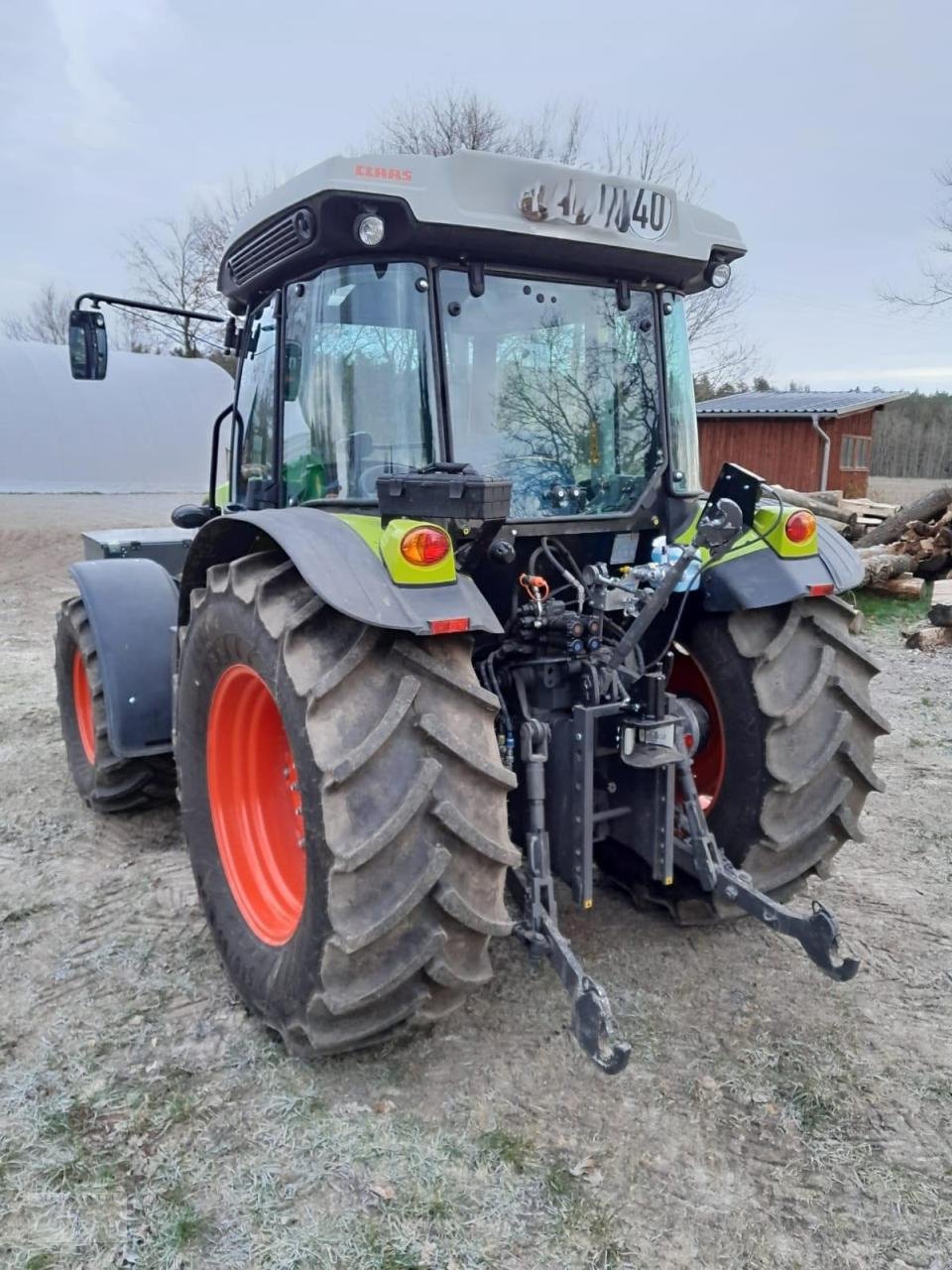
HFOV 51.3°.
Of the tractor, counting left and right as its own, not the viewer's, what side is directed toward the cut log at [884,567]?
right

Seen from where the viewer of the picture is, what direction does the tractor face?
facing away from the viewer and to the left of the viewer

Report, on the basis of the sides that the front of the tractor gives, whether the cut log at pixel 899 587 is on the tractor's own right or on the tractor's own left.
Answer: on the tractor's own right

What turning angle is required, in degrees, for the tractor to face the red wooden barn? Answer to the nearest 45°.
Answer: approximately 45° to its right

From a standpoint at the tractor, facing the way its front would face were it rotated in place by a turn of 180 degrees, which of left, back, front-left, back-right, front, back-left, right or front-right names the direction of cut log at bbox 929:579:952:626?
left

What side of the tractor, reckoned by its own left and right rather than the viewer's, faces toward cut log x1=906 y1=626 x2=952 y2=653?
right

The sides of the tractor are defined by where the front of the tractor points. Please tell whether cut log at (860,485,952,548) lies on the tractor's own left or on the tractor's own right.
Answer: on the tractor's own right
